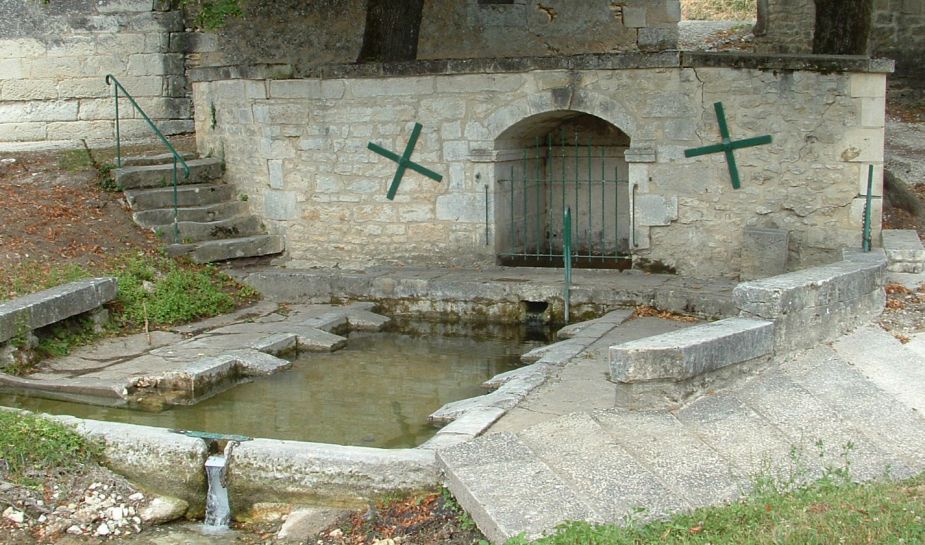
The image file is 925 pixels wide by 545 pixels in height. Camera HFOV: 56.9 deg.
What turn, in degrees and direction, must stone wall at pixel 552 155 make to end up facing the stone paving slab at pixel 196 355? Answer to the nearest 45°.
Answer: approximately 45° to its right

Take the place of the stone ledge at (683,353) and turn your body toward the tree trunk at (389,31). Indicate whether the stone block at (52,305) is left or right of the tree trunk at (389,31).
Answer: left

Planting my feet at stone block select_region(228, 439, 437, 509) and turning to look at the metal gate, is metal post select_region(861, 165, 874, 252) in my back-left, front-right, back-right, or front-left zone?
front-right

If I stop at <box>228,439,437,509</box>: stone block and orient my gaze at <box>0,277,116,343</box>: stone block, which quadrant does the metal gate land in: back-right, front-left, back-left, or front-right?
front-right

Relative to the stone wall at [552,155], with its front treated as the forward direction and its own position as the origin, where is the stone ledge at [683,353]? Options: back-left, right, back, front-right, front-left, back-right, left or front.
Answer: front

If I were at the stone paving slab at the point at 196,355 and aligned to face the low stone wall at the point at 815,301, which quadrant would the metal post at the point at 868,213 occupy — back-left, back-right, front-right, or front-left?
front-left

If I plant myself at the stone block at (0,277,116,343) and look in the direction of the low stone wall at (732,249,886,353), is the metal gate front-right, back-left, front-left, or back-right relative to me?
front-left

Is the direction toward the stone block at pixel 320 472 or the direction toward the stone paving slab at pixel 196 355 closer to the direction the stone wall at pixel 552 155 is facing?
the stone block

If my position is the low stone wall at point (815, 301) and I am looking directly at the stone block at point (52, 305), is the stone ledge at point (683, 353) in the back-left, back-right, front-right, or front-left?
front-left

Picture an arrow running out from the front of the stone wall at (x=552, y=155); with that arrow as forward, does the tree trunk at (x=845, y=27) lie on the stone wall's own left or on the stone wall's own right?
on the stone wall's own left

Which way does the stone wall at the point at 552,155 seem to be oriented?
toward the camera

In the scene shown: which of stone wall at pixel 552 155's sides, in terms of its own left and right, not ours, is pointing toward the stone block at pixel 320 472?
front

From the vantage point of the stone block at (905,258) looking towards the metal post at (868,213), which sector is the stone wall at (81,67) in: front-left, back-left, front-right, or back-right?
front-left
